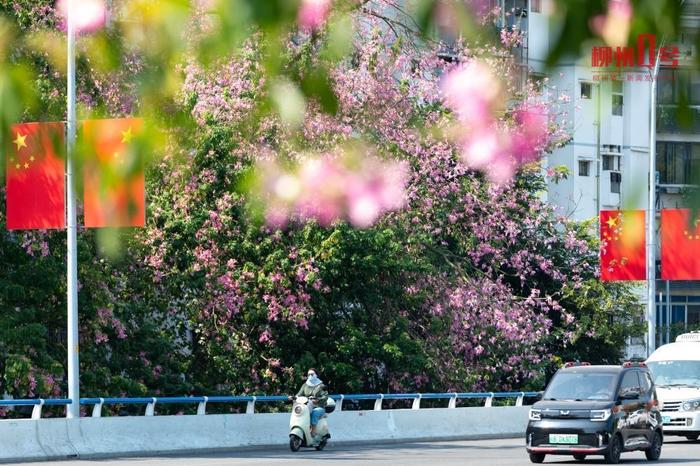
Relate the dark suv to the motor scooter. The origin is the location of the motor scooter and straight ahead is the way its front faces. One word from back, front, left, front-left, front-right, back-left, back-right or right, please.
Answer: left

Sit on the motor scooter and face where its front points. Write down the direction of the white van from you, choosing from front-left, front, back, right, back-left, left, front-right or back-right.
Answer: back-left

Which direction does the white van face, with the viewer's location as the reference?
facing the viewer and to the left of the viewer

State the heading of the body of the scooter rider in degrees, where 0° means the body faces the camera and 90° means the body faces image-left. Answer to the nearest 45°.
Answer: approximately 45°

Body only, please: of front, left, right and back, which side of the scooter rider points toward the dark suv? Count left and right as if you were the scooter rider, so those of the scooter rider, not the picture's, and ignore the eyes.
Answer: left

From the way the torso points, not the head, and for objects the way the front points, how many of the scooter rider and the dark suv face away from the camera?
0

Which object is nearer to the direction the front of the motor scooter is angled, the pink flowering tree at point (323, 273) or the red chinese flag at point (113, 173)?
the red chinese flag
